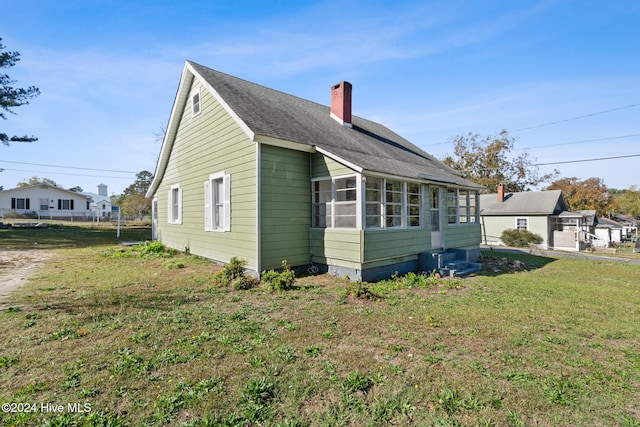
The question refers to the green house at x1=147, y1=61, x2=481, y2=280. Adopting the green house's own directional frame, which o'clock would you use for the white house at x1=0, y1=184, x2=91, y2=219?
The white house is roughly at 6 o'clock from the green house.

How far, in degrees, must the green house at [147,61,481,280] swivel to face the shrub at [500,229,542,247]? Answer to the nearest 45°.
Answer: approximately 90° to its left

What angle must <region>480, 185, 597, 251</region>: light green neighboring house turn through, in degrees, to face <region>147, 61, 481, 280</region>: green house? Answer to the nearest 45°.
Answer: approximately 90° to its right

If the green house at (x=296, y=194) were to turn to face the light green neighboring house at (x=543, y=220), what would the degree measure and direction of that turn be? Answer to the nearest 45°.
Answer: approximately 90° to its left

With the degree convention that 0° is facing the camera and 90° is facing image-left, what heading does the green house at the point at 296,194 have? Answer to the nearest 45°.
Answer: approximately 315°

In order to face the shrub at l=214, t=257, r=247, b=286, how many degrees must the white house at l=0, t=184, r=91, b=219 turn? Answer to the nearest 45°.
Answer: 0° — it already faces it
